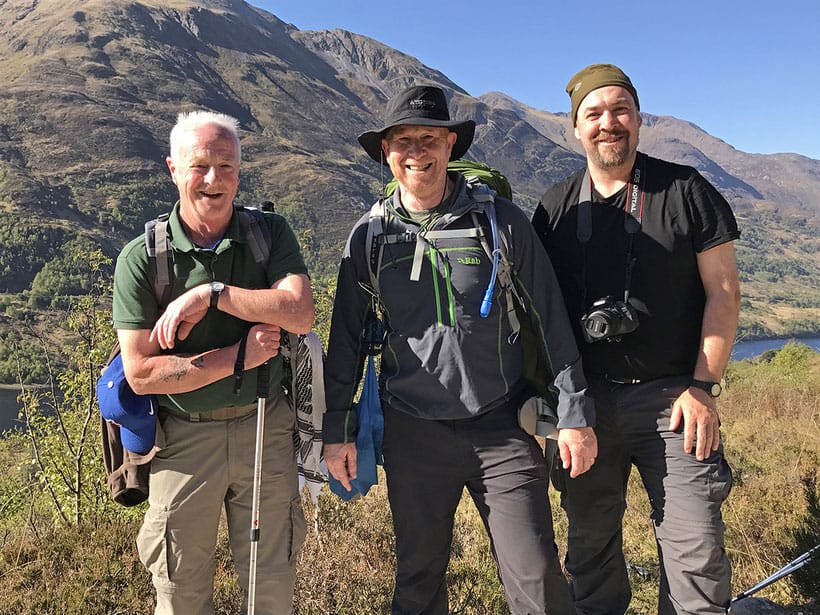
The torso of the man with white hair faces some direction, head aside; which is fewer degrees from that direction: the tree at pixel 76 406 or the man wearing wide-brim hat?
the man wearing wide-brim hat

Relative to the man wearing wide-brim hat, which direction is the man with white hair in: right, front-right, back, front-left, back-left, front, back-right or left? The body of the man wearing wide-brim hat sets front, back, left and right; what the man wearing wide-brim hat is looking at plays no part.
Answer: right

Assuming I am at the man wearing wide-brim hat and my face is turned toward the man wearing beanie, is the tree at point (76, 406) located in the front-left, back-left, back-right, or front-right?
back-left

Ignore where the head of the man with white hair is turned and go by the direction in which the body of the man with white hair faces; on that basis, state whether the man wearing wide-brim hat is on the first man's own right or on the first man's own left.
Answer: on the first man's own left

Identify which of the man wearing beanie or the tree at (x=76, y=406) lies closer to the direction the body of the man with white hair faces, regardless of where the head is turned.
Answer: the man wearing beanie

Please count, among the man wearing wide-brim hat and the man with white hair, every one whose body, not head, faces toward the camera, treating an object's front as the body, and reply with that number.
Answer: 2

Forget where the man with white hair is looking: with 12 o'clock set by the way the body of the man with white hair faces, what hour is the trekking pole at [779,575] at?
The trekking pole is roughly at 9 o'clock from the man with white hair.

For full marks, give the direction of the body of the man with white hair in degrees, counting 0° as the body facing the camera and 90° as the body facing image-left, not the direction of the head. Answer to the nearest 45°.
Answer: approximately 0°

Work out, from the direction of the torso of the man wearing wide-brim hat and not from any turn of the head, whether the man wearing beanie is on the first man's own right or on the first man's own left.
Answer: on the first man's own left
